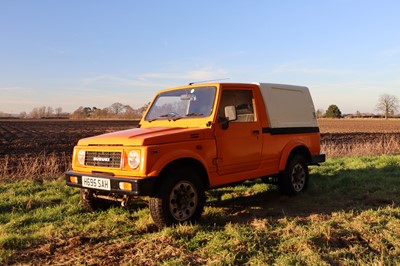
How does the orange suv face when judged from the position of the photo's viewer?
facing the viewer and to the left of the viewer
